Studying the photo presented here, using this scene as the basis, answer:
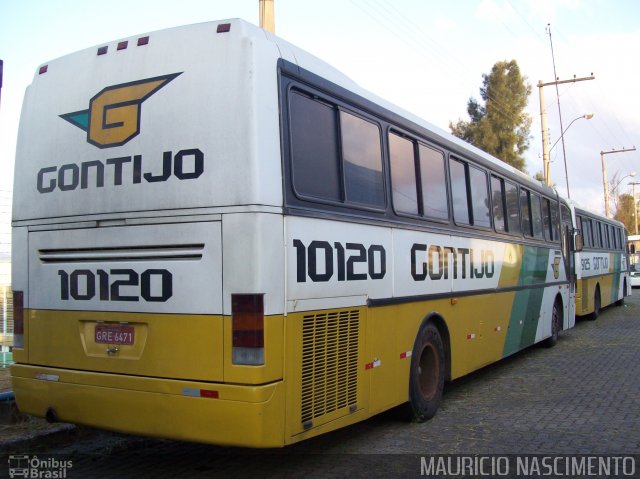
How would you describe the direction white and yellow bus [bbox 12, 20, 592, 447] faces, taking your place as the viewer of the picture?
facing away from the viewer and to the right of the viewer

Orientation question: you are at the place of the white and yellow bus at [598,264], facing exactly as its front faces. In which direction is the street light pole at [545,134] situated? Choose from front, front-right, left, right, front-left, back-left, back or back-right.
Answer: front-left

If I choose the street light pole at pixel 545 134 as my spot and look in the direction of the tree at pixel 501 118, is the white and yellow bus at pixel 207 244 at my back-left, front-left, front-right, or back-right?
back-left

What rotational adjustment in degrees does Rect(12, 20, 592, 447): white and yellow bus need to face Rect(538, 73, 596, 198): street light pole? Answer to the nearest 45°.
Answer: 0° — it already faces it

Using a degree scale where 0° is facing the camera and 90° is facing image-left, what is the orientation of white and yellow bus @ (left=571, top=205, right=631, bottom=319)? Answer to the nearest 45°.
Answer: approximately 225°
